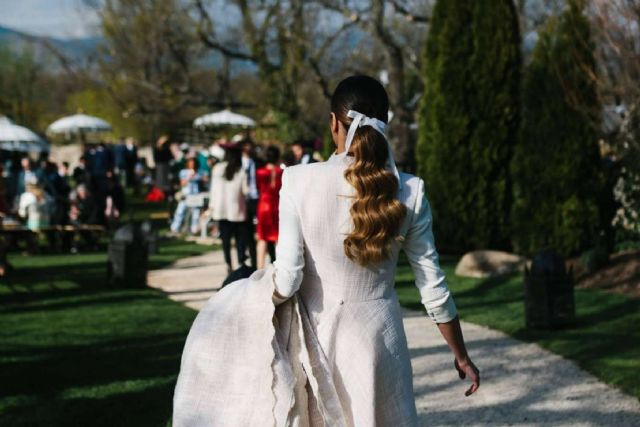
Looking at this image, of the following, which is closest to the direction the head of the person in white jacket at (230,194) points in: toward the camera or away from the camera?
away from the camera

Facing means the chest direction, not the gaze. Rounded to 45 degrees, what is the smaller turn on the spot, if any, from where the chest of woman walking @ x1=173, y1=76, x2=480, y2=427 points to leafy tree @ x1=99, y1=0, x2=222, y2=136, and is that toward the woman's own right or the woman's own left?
0° — they already face it

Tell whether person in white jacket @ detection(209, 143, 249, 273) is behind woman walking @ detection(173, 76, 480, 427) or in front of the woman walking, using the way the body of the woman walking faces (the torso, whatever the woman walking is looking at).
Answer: in front

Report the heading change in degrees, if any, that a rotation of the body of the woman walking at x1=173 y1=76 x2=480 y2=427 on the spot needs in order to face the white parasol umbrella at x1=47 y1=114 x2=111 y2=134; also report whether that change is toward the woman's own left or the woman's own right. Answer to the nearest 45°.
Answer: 0° — they already face it

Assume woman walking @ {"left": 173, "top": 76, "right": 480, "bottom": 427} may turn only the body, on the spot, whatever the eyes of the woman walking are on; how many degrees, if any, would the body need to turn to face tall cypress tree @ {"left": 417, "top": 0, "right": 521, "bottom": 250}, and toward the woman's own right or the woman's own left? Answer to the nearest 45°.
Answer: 0° — they already face it

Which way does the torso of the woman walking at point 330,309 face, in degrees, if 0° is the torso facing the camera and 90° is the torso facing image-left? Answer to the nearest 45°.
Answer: approximately 180°
